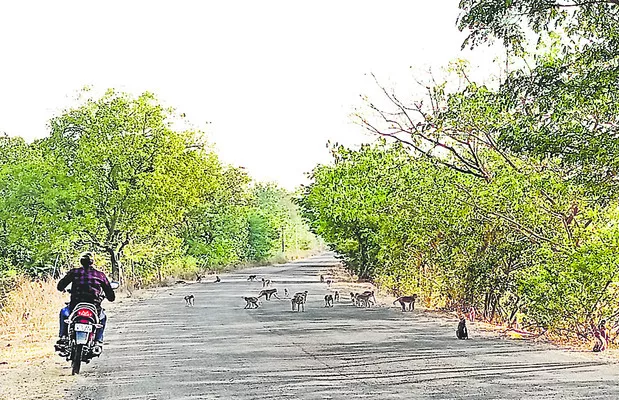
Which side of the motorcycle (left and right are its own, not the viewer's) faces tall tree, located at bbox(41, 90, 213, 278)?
front

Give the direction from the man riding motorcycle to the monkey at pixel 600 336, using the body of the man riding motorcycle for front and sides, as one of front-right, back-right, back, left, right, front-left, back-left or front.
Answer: right

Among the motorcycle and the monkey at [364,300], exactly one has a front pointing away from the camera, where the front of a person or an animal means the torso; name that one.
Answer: the motorcycle

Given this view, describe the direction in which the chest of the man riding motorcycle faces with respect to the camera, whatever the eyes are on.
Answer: away from the camera

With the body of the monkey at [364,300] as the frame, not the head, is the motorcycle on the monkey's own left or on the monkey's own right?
on the monkey's own left

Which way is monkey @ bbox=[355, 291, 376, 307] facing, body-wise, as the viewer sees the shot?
to the viewer's left

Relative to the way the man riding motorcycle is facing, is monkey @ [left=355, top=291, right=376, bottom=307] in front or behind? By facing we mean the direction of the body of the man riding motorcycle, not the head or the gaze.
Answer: in front

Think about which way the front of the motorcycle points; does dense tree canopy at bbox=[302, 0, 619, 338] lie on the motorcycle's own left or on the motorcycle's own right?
on the motorcycle's own right

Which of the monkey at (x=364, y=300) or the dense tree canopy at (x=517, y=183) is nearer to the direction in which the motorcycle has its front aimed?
the monkey

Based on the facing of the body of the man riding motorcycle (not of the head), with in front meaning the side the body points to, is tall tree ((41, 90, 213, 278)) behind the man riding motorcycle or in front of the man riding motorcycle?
in front

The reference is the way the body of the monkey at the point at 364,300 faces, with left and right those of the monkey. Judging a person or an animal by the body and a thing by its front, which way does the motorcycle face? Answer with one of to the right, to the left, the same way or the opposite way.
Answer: to the right

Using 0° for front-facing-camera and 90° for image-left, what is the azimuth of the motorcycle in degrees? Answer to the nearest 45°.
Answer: approximately 180°
